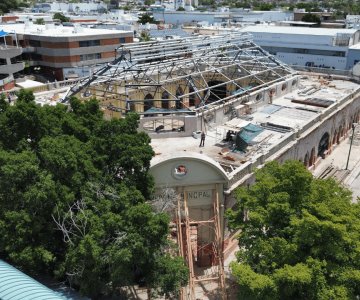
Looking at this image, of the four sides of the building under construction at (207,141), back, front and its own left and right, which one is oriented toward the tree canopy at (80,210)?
front

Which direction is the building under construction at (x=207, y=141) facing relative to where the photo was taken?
toward the camera

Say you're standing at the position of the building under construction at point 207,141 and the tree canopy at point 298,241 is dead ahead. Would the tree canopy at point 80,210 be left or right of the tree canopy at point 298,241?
right

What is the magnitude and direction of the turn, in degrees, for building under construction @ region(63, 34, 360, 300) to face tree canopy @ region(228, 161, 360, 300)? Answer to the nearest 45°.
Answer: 0° — it already faces it
